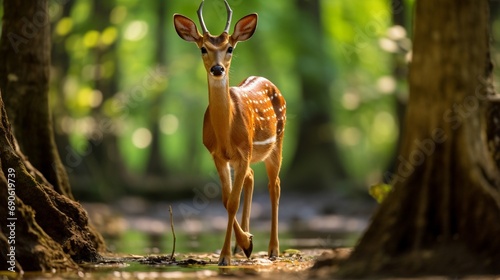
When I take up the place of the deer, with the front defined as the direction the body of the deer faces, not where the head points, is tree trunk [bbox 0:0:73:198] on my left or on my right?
on my right

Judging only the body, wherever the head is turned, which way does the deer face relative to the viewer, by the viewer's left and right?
facing the viewer and to the left of the viewer

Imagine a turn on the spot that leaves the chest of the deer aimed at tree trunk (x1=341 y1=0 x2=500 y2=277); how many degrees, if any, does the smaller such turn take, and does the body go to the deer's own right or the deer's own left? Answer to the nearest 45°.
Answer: approximately 90° to the deer's own left

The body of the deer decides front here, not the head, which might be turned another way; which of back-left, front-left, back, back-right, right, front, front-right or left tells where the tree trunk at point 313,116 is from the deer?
back-right
